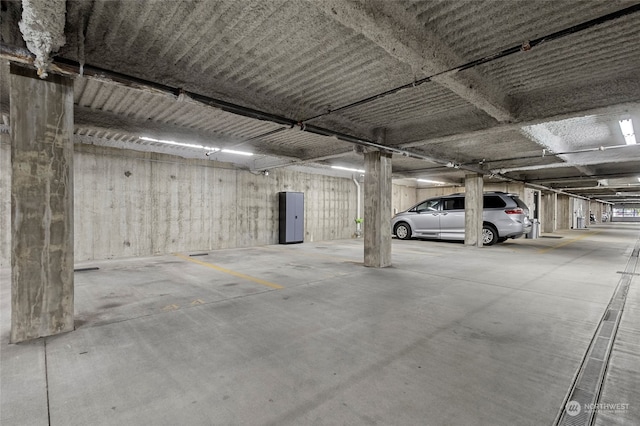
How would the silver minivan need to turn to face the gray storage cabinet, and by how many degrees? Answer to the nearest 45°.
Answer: approximately 45° to its left

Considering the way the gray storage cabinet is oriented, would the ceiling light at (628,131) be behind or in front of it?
in front

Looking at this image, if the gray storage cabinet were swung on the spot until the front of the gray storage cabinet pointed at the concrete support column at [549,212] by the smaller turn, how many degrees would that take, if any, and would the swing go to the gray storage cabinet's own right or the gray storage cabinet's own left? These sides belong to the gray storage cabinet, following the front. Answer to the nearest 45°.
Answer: approximately 45° to the gray storage cabinet's own left

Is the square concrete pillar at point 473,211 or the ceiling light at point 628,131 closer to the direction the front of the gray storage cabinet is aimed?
the ceiling light

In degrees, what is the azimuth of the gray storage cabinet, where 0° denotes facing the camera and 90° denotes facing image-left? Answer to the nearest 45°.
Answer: approximately 315°

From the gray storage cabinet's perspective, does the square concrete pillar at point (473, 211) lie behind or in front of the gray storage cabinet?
in front

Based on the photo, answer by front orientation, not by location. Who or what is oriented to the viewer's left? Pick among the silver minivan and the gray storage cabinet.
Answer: the silver minivan

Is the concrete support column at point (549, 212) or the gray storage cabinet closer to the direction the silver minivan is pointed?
the gray storage cabinet

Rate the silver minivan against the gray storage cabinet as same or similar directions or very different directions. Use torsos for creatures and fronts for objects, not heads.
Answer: very different directions

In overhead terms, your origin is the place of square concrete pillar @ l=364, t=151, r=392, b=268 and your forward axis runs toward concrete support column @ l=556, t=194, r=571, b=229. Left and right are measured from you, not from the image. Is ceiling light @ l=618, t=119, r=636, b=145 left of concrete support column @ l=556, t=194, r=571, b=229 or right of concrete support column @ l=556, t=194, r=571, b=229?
right

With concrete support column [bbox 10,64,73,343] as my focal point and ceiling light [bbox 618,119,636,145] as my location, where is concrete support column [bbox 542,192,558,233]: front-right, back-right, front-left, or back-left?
back-right

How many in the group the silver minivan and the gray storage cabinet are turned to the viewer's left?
1

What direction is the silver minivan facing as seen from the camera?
to the viewer's left
